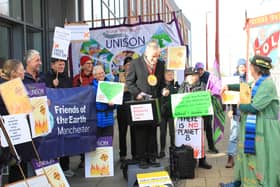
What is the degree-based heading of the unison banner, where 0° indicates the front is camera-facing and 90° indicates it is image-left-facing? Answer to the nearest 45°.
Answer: approximately 0°

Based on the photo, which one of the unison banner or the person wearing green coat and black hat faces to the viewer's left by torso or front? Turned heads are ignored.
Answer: the person wearing green coat and black hat

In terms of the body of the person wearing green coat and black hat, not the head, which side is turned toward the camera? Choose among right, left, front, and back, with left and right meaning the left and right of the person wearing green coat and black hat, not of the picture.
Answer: left

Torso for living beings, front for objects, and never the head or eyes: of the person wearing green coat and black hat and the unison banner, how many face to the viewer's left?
1

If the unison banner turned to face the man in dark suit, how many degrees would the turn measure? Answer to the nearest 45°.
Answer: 0° — it already faces them
